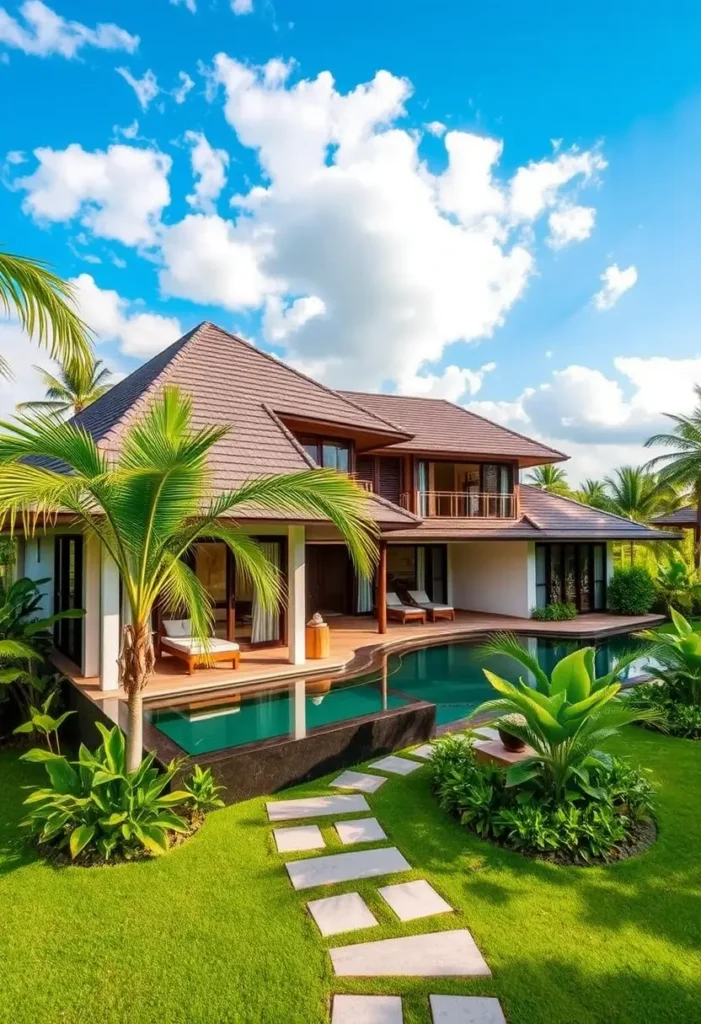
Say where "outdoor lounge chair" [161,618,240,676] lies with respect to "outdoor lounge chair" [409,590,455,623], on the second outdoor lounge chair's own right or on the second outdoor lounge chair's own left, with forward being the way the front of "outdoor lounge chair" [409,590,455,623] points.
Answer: on the second outdoor lounge chair's own right

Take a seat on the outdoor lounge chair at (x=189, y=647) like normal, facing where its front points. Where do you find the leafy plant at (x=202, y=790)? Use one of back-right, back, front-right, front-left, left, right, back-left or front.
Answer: front-right

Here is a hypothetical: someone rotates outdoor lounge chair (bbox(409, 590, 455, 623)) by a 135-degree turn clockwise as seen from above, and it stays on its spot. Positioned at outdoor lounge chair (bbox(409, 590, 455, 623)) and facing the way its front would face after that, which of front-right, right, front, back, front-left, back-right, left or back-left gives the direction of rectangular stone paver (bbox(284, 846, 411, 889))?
left

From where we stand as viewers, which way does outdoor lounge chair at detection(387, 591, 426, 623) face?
facing the viewer and to the right of the viewer

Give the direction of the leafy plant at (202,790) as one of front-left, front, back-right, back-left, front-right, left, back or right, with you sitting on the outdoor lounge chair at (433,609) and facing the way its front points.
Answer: front-right

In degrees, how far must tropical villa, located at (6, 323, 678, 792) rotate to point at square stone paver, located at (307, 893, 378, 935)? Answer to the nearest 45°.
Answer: approximately 45° to its right

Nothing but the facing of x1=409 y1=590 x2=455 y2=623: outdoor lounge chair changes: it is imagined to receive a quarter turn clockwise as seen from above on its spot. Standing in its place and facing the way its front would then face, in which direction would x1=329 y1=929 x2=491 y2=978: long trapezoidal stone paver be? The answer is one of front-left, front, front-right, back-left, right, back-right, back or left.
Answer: front-left

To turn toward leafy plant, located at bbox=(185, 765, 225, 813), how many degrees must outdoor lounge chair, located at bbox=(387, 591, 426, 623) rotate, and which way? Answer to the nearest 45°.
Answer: approximately 45° to its right

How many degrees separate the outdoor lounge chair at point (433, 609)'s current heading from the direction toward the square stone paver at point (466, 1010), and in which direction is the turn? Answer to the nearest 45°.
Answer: approximately 45° to its right

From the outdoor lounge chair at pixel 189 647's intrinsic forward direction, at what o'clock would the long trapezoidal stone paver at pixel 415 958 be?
The long trapezoidal stone paver is roughly at 1 o'clock from the outdoor lounge chair.

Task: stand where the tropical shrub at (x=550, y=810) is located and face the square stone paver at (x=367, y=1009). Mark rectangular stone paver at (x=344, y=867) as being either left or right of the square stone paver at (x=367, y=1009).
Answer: right
